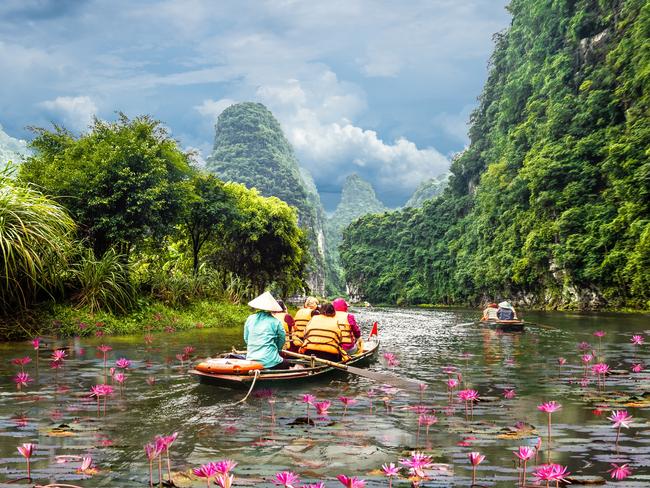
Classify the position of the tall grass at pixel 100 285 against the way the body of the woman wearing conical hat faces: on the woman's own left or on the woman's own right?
on the woman's own left

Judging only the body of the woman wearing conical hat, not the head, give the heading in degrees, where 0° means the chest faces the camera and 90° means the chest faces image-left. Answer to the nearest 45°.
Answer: approximately 225°

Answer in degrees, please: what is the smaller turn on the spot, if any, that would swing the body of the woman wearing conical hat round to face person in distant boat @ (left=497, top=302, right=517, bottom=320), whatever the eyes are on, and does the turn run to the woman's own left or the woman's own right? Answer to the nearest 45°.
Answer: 0° — they already face them

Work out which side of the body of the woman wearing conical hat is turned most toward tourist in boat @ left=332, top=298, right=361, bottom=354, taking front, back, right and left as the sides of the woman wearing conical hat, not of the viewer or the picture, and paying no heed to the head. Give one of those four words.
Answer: front

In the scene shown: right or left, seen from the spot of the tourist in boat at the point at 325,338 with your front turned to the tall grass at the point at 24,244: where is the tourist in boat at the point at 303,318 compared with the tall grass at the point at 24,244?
right

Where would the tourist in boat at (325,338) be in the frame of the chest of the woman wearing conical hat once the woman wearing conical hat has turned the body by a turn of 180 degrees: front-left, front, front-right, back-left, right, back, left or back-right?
back

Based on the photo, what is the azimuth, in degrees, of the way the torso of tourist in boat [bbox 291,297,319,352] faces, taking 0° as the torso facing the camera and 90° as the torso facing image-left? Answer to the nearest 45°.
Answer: approximately 225°

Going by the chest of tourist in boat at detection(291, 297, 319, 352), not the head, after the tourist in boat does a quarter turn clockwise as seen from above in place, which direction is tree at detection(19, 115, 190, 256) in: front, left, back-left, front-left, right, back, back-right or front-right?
back

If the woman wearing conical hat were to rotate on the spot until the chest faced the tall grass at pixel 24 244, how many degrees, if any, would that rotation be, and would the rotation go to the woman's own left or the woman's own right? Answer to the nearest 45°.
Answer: approximately 90° to the woman's own left

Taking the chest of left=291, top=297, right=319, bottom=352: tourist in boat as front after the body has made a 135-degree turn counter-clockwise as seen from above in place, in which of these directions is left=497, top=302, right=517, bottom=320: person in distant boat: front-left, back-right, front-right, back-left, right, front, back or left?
back-right

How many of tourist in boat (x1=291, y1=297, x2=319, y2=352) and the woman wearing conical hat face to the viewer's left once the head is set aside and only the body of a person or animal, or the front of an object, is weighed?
0
